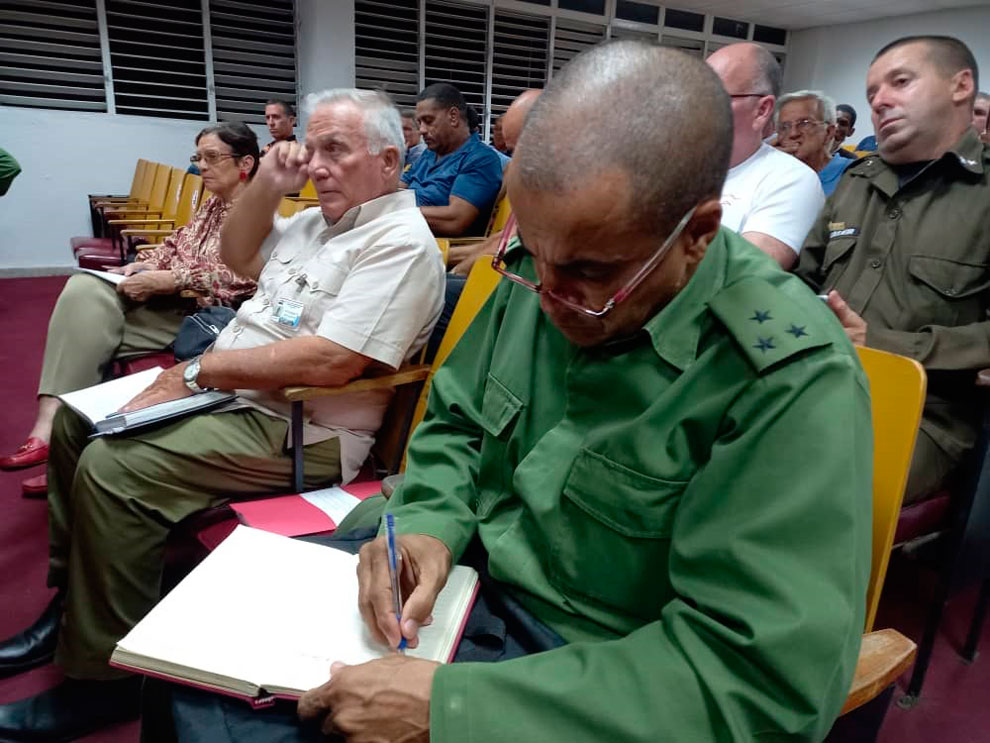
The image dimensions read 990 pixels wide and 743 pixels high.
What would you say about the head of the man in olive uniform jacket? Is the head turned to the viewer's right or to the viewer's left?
to the viewer's left

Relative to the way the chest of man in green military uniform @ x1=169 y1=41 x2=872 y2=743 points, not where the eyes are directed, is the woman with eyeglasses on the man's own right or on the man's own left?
on the man's own right

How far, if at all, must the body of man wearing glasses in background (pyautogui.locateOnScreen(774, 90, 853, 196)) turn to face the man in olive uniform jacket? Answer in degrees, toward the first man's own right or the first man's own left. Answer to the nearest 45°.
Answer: approximately 45° to the first man's own left

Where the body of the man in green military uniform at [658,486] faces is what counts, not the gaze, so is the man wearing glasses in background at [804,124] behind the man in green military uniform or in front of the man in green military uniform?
behind

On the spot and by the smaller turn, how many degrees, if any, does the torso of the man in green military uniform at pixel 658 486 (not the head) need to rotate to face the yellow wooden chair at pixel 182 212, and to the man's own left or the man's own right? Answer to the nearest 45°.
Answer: approximately 90° to the man's own right

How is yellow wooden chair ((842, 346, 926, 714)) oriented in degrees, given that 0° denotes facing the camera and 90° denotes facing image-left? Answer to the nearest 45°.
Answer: approximately 45°

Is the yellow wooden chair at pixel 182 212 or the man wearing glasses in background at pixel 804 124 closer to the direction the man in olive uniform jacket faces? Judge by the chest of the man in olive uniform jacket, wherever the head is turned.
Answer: the yellow wooden chair

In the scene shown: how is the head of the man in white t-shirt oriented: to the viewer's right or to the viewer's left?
to the viewer's left

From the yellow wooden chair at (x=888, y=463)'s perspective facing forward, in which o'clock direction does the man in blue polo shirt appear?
The man in blue polo shirt is roughly at 3 o'clock from the yellow wooden chair.

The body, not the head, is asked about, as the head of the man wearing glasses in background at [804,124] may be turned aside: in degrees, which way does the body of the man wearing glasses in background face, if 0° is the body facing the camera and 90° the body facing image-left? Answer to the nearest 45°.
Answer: approximately 45°
